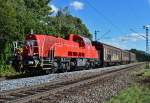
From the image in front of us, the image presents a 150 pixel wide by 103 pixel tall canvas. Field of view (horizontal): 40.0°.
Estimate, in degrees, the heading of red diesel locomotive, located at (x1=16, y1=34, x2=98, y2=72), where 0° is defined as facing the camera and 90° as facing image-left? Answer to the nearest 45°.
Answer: approximately 45°
